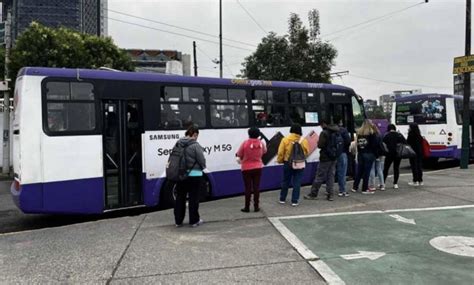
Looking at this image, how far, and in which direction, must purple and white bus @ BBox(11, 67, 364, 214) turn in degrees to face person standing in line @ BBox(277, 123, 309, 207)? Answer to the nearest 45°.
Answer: approximately 45° to its right

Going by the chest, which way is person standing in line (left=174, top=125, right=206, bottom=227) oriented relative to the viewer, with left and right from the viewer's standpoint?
facing away from the viewer and to the right of the viewer

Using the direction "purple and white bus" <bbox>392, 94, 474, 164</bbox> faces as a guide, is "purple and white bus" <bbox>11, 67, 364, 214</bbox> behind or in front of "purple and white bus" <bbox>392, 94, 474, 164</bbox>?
behind

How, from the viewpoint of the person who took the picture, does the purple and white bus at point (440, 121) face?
facing away from the viewer and to the right of the viewer

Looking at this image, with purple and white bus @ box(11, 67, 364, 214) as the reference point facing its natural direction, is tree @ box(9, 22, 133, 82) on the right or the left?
on its left

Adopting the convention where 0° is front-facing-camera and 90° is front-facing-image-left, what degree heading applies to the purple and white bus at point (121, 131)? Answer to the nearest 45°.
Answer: approximately 225°

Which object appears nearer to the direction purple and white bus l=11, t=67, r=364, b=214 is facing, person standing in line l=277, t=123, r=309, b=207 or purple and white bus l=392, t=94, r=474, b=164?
the purple and white bus

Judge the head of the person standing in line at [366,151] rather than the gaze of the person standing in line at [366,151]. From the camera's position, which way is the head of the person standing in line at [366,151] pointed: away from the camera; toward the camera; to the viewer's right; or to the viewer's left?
away from the camera
